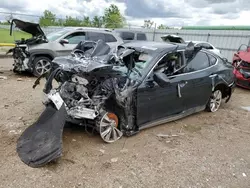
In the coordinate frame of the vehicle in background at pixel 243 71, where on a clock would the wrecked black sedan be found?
The wrecked black sedan is roughly at 11 o'clock from the vehicle in background.

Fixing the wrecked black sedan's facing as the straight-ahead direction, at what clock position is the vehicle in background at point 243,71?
The vehicle in background is roughly at 6 o'clock from the wrecked black sedan.

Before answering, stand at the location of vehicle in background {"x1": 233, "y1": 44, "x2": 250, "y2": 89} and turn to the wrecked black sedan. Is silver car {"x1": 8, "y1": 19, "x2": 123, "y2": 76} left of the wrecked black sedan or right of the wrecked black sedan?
right

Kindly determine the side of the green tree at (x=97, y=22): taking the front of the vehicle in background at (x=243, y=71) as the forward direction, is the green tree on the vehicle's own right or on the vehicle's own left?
on the vehicle's own right

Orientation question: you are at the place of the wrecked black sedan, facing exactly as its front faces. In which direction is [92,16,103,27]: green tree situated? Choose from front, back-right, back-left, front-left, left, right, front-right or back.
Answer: back-right

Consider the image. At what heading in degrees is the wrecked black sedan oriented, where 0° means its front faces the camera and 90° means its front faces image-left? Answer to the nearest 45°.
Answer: approximately 45°

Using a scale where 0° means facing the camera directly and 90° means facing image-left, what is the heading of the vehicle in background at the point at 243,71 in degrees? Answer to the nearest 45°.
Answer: approximately 45°

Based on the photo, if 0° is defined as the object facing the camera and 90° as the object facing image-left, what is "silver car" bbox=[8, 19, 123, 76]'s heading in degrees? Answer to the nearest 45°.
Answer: approximately 45°

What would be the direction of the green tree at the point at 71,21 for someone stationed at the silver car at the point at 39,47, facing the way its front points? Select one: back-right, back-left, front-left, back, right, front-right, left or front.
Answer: back-right

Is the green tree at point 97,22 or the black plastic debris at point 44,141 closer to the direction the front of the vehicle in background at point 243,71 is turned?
the black plastic debris

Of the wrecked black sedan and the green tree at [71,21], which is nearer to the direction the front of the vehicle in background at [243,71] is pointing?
the wrecked black sedan
